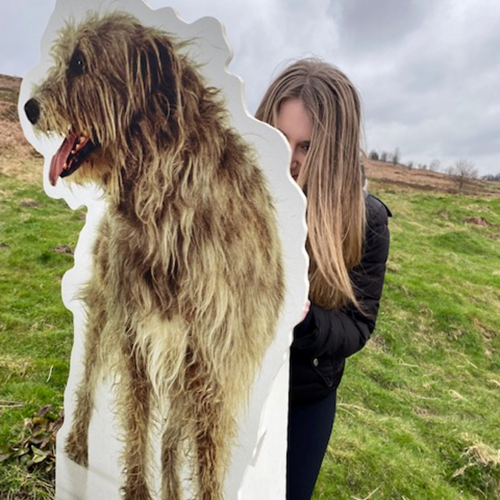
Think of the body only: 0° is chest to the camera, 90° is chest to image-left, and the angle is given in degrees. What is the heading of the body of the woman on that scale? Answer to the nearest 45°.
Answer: approximately 45°
